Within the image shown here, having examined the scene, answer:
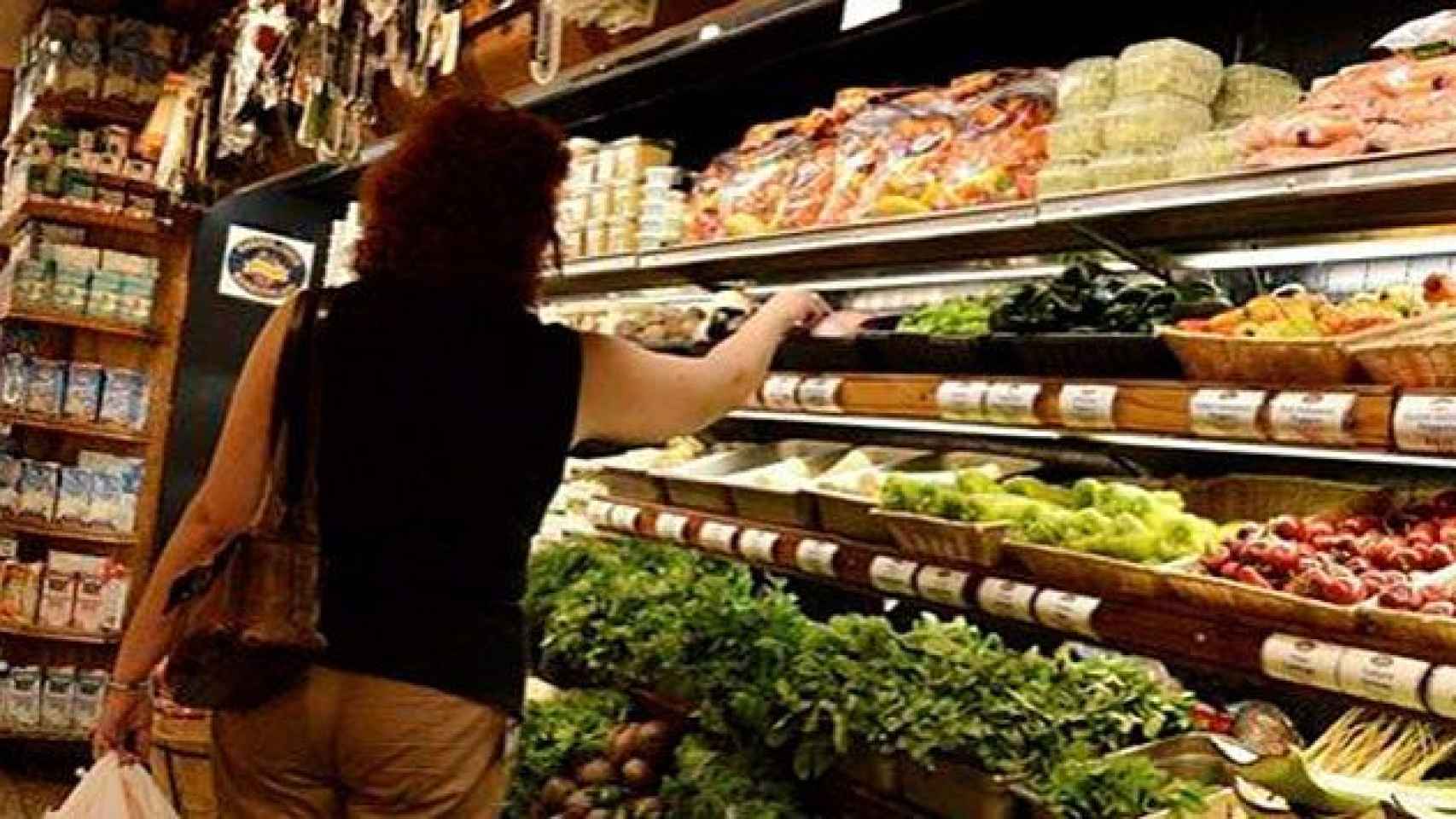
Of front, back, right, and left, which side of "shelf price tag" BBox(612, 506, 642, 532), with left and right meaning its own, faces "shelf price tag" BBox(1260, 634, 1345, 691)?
left

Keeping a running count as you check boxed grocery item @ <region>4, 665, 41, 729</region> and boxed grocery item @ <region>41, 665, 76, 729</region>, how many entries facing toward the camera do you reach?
2

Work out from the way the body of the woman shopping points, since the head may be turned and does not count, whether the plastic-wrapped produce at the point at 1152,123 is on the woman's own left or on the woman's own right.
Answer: on the woman's own right

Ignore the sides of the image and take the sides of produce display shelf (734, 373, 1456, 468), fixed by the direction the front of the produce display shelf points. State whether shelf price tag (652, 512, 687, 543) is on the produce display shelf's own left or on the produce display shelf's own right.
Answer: on the produce display shelf's own right

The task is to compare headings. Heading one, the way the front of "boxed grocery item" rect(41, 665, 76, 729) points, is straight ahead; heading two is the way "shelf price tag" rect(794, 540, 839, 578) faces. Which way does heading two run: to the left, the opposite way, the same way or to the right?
to the right

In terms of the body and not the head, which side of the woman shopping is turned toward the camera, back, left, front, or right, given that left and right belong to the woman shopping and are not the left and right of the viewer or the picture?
back
